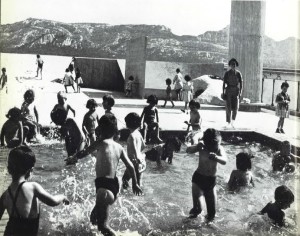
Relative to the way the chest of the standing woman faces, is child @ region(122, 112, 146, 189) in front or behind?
in front

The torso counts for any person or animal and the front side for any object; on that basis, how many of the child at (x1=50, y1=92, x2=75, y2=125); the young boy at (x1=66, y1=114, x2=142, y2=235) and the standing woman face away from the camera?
1

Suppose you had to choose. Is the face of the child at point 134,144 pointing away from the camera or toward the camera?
away from the camera

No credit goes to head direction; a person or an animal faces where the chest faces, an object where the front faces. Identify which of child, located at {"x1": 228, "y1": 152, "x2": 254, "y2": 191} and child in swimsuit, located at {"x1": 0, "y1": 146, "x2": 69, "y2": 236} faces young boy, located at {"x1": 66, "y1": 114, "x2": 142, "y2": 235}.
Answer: the child in swimsuit

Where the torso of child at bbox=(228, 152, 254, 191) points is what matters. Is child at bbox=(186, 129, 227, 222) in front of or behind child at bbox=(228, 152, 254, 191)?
behind

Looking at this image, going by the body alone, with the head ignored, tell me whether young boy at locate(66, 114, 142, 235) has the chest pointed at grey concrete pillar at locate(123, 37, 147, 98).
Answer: yes

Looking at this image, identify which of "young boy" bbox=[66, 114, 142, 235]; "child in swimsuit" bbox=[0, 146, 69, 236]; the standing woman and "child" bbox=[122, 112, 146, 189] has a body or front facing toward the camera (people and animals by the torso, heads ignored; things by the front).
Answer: the standing woman

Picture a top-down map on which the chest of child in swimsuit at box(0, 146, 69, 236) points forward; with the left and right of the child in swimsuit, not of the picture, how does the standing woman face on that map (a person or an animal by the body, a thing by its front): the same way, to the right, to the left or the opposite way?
the opposite way

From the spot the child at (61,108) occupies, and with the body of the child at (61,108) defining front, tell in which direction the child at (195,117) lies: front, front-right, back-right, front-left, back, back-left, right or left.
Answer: front-left

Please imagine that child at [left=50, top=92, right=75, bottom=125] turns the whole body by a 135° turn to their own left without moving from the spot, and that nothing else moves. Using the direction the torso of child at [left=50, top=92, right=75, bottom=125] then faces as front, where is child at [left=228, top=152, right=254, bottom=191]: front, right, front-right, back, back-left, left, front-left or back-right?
back-right

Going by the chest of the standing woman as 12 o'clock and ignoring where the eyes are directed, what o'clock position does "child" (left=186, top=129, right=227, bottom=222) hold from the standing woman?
The child is roughly at 12 o'clock from the standing woman.

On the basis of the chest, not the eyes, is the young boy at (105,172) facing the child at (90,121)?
yes

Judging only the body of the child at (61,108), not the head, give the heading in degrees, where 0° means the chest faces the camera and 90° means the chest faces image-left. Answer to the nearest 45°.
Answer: approximately 315°

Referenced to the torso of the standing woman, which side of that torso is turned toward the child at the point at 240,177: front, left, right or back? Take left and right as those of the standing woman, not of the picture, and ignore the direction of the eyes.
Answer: front

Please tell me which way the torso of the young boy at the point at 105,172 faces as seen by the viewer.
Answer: away from the camera

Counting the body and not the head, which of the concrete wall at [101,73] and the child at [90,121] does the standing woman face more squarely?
the child

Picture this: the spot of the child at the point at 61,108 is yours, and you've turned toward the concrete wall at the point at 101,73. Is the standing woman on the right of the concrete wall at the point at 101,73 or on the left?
right
